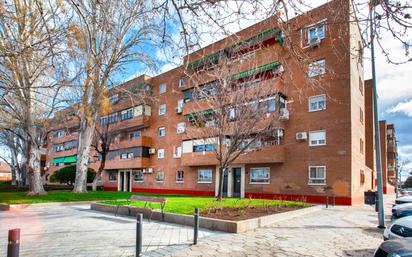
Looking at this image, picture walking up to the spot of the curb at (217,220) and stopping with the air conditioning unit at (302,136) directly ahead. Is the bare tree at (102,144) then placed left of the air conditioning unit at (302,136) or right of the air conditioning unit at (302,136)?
left

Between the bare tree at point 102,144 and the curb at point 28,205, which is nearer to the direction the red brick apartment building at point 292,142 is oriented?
the curb

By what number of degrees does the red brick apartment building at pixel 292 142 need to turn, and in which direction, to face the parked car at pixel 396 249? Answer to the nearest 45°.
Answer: approximately 45° to its left

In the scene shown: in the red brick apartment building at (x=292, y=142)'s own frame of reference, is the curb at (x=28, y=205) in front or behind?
in front

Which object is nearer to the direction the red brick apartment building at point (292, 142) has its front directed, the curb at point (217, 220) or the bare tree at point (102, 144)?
the curb

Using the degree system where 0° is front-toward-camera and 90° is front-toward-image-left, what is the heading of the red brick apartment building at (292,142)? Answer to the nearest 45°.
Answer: approximately 45°
